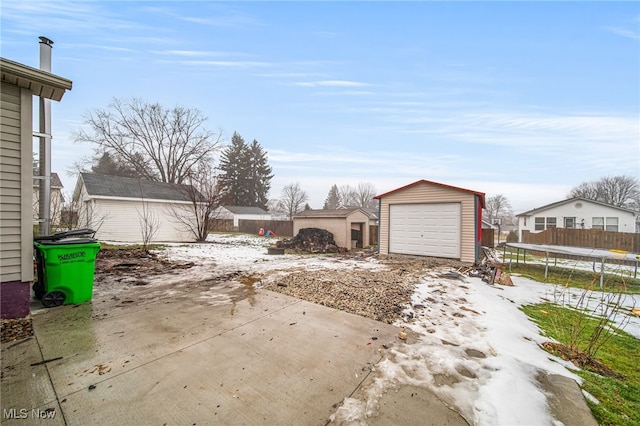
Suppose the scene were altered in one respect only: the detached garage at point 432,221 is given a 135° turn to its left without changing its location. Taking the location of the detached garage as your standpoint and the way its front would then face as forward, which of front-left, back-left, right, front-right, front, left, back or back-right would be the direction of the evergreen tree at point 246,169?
left

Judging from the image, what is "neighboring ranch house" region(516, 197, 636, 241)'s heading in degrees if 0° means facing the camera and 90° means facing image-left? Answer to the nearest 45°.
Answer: approximately 0°

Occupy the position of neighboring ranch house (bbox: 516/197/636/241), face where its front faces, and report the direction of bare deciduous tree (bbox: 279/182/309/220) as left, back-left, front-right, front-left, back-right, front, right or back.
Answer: right

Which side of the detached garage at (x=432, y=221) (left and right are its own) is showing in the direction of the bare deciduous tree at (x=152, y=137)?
right

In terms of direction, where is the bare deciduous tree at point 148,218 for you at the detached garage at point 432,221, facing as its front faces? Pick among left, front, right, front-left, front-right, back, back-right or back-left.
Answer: right

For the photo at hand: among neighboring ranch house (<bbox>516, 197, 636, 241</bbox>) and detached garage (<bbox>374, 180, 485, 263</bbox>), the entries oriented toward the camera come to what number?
2

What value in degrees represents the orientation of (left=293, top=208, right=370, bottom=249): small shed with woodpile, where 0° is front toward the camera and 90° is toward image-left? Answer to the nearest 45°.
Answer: approximately 315°

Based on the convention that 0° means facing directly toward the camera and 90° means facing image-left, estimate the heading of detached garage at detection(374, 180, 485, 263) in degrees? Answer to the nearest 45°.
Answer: approximately 0°
